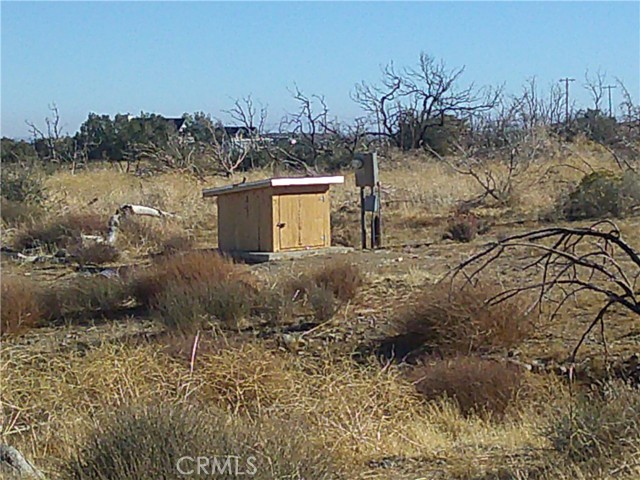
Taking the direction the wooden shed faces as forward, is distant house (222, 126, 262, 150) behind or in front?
behind

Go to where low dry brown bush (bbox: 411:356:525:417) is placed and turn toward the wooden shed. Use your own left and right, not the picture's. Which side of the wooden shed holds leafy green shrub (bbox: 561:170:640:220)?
right

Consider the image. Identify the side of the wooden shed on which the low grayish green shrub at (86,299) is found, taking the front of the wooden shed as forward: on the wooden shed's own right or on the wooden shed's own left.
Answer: on the wooden shed's own right

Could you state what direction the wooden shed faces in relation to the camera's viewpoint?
facing the viewer and to the right of the viewer

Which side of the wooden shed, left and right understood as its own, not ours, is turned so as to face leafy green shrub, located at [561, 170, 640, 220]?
left

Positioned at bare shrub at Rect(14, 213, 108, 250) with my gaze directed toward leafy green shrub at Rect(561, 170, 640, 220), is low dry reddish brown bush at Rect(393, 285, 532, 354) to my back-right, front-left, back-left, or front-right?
front-right

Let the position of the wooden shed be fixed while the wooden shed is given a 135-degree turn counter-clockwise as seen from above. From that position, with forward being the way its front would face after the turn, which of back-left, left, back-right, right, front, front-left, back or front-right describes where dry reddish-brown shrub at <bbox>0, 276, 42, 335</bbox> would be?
back-left

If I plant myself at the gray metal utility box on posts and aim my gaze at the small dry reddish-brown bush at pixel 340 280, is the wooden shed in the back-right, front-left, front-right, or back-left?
front-right

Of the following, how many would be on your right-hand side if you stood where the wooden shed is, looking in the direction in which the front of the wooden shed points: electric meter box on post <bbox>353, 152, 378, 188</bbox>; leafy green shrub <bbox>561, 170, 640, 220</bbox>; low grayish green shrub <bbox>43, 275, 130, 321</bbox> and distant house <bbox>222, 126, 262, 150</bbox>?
1
